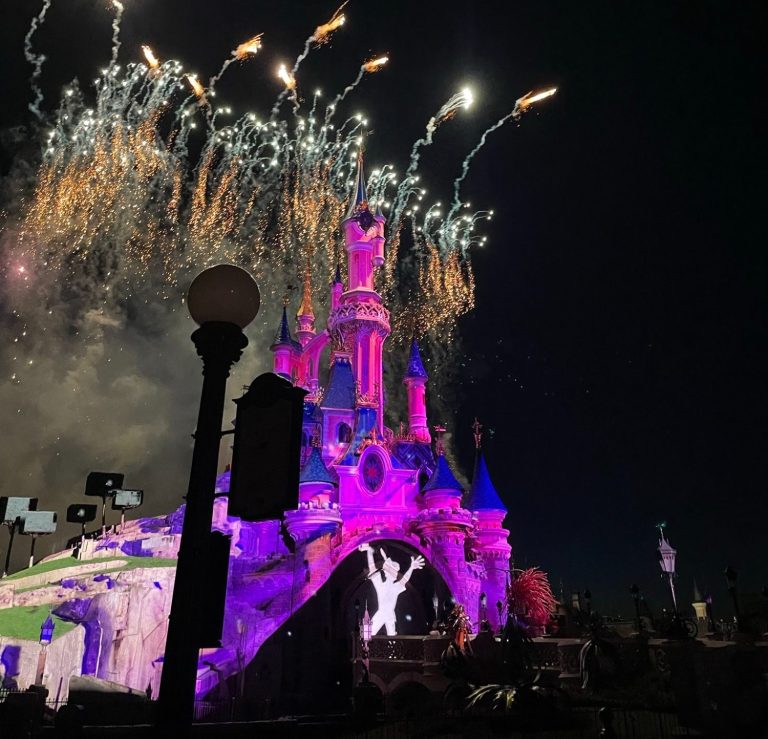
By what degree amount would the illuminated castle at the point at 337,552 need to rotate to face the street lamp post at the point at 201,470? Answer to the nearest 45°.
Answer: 0° — it already faces it

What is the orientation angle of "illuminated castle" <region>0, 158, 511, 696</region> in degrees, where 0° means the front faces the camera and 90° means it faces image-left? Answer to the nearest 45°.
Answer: approximately 0°
